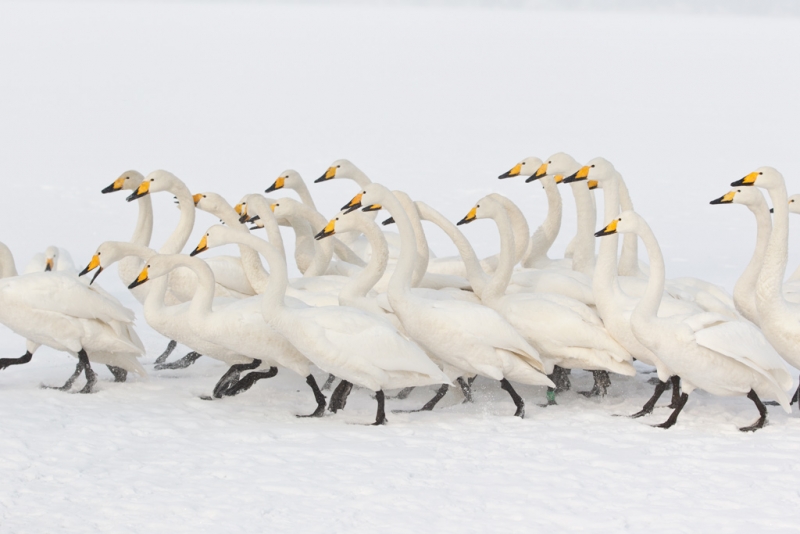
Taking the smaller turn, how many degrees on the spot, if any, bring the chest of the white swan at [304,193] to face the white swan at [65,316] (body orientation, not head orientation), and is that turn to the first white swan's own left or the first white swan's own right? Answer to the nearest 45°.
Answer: approximately 45° to the first white swan's own left

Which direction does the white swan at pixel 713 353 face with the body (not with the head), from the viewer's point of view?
to the viewer's left

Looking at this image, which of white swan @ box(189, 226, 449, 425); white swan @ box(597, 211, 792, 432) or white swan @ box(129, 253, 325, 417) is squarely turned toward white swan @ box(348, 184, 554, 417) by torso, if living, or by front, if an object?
white swan @ box(597, 211, 792, 432)

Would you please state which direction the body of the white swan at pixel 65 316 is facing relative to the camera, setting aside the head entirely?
to the viewer's left

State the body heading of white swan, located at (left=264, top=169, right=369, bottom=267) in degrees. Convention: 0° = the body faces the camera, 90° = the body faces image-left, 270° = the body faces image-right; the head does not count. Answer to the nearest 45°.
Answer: approximately 90°

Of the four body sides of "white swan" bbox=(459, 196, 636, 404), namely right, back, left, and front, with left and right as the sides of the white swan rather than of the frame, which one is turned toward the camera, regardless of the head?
left

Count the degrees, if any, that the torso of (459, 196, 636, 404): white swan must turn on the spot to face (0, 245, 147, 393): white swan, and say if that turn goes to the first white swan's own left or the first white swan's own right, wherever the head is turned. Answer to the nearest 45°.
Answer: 0° — it already faces it

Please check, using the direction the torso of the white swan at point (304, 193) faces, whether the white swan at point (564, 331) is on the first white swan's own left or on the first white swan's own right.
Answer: on the first white swan's own left

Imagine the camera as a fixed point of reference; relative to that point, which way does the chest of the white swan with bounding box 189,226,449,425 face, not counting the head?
to the viewer's left

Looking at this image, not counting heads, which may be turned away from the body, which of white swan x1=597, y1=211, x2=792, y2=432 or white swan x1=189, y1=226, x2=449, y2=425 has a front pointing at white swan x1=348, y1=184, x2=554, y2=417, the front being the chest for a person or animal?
white swan x1=597, y1=211, x2=792, y2=432

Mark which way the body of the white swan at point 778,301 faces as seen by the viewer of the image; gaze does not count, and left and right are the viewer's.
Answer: facing to the left of the viewer

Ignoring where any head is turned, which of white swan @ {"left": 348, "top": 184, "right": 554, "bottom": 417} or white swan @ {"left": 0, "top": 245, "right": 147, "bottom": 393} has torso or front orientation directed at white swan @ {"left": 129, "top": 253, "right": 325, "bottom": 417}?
white swan @ {"left": 348, "top": 184, "right": 554, "bottom": 417}

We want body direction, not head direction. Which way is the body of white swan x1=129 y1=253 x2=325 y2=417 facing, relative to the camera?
to the viewer's left
